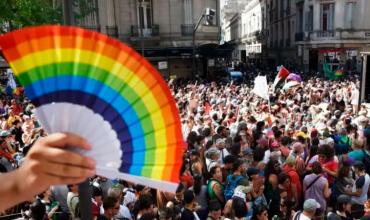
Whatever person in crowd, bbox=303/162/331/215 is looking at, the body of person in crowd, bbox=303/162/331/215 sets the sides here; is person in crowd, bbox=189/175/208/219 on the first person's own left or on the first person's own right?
on the first person's own left

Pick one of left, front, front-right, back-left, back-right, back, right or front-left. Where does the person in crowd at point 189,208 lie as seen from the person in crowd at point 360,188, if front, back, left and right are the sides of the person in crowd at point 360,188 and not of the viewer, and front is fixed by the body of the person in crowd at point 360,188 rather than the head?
front-left

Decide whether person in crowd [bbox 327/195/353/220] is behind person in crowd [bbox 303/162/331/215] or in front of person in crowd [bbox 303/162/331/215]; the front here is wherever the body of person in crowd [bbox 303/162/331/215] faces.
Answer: behind

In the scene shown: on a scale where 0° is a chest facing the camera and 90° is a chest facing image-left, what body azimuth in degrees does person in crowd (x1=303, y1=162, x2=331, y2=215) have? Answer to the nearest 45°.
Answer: approximately 180°

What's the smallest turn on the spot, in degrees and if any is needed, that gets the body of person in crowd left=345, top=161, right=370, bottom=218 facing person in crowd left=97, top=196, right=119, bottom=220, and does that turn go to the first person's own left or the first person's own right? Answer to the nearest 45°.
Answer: approximately 45° to the first person's own left

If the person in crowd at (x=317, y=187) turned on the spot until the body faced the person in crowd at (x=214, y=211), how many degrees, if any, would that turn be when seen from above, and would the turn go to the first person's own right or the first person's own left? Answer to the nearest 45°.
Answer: approximately 135° to the first person's own left

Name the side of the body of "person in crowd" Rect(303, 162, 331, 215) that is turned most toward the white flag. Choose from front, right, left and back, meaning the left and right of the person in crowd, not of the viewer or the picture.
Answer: front

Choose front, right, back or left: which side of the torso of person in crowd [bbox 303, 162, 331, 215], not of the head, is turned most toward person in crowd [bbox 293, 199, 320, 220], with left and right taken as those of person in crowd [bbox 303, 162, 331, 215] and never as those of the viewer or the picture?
back

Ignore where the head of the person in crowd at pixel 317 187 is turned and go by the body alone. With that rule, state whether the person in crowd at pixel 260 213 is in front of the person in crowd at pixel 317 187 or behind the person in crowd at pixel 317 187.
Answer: behind
